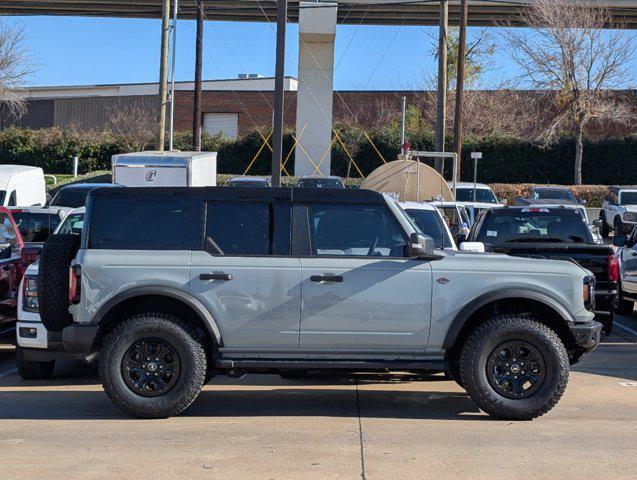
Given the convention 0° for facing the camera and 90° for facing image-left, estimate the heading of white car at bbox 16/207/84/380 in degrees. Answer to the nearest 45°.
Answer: approximately 0°

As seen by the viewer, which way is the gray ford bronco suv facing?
to the viewer's right

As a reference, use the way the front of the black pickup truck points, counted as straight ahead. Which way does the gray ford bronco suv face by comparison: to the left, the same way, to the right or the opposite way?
to the right

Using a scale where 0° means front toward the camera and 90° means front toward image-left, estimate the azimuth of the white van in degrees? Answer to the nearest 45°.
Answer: approximately 45°

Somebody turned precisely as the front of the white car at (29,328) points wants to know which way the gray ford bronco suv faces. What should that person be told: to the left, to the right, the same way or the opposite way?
to the left

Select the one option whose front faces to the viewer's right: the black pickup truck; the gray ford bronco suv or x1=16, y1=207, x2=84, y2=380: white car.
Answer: the gray ford bronco suv

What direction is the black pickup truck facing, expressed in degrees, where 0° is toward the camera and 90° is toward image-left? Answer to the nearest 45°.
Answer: approximately 180°

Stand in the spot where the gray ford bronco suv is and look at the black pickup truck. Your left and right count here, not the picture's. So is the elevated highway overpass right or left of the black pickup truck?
left

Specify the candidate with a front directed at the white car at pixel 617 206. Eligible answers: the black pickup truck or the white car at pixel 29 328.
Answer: the black pickup truck

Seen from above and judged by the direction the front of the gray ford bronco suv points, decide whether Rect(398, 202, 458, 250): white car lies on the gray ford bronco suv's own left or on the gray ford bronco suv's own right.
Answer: on the gray ford bronco suv's own left
